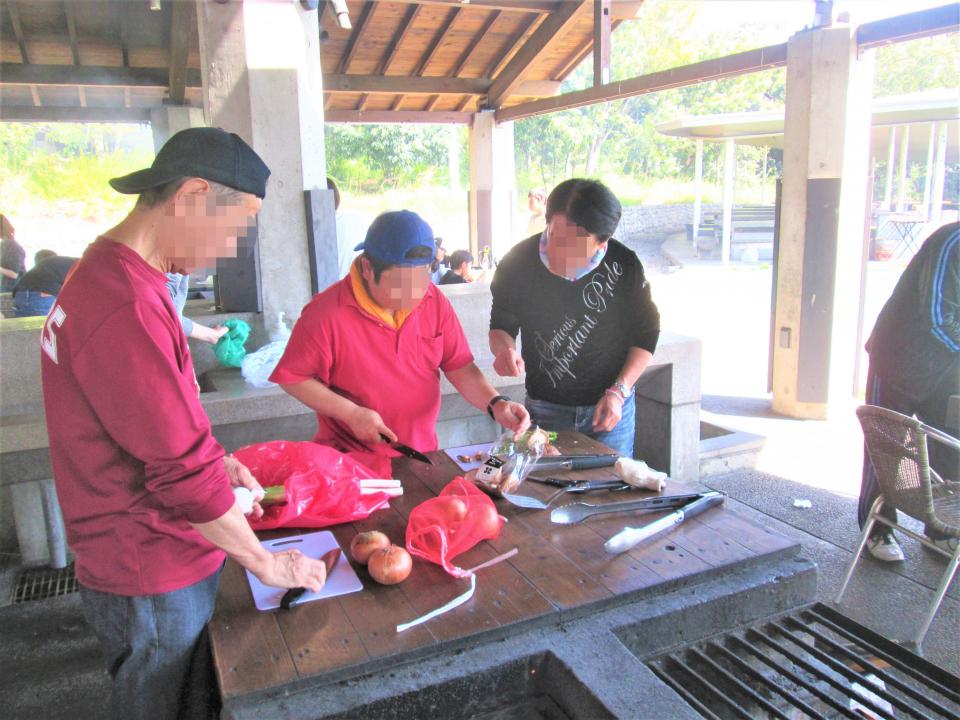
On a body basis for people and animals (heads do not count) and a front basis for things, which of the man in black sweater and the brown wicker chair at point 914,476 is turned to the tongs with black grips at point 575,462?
the man in black sweater

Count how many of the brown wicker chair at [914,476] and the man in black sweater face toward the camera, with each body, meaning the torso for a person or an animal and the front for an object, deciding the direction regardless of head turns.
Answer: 1

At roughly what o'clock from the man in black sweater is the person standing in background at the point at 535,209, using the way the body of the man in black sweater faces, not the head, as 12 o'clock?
The person standing in background is roughly at 6 o'clock from the man in black sweater.

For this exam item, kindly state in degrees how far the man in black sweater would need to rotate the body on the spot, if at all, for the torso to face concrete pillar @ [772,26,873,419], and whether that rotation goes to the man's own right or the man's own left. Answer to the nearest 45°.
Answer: approximately 135° to the man's own left

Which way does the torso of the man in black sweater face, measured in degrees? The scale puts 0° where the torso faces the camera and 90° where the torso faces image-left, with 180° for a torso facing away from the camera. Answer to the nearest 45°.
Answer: approximately 0°

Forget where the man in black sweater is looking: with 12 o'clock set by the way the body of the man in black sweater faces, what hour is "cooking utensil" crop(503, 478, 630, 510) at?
The cooking utensil is roughly at 12 o'clock from the man in black sweater.

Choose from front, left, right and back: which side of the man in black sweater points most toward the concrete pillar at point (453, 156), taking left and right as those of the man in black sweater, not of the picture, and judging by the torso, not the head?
back

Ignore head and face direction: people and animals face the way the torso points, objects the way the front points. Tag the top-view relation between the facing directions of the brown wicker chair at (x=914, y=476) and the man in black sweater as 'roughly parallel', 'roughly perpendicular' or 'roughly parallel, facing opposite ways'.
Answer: roughly perpendicular

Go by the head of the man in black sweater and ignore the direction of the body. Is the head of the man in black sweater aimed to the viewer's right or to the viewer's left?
to the viewer's left

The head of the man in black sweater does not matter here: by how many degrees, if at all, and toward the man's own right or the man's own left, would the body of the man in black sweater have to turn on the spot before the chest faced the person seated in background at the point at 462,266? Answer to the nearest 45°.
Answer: approximately 180°

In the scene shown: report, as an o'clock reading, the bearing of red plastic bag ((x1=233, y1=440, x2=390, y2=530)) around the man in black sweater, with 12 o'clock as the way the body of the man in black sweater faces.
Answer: The red plastic bag is roughly at 1 o'clock from the man in black sweater.
